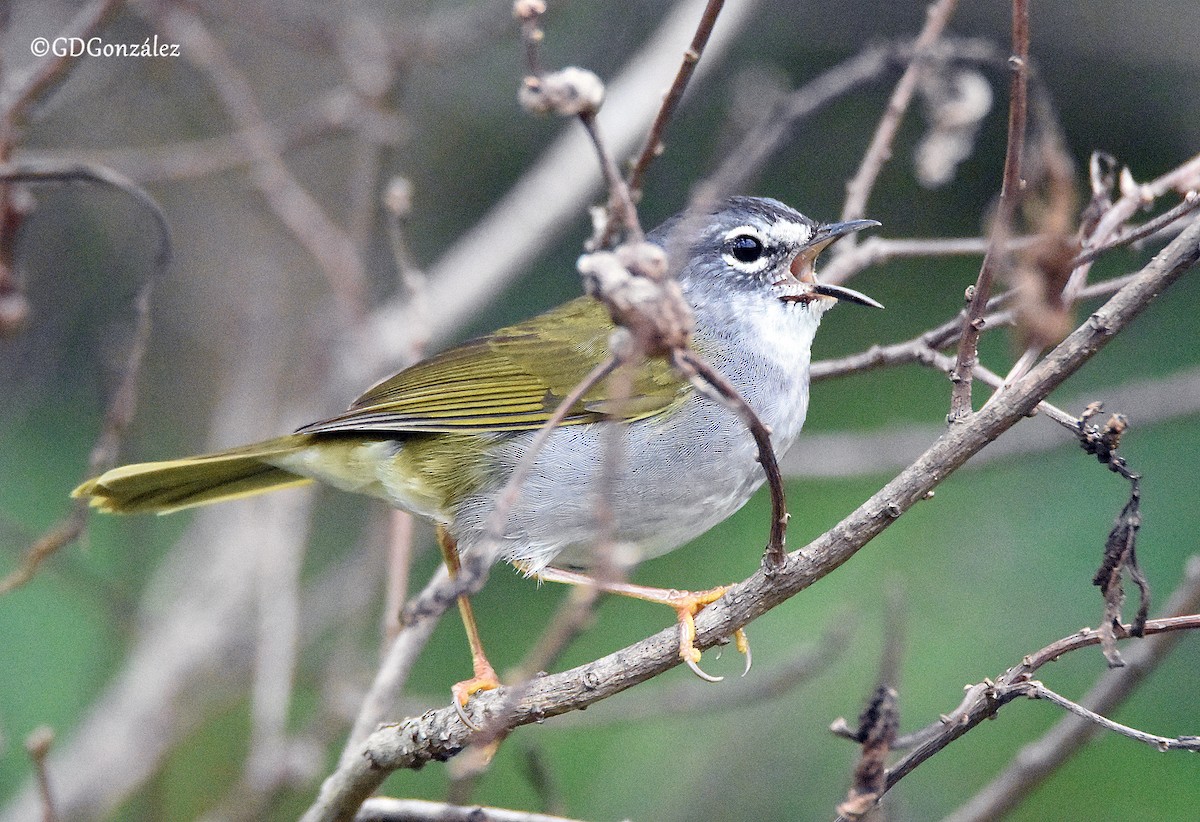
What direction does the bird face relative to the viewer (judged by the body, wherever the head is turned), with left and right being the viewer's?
facing to the right of the viewer

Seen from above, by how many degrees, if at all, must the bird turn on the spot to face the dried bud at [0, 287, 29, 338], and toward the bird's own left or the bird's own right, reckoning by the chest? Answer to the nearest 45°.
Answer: approximately 180°

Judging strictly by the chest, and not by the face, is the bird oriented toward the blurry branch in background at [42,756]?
no

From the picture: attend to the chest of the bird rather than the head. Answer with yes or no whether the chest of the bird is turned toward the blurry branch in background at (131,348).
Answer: no

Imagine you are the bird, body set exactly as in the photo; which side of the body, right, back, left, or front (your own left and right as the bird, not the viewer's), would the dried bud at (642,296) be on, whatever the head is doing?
right

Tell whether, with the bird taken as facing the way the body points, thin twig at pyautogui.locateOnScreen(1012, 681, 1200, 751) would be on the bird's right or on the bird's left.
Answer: on the bird's right
